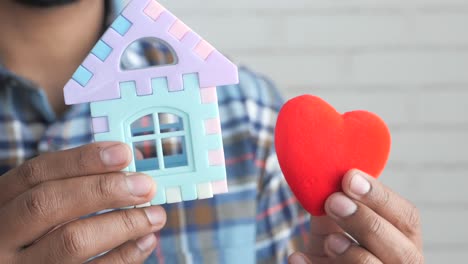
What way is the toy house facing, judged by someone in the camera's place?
facing the viewer
